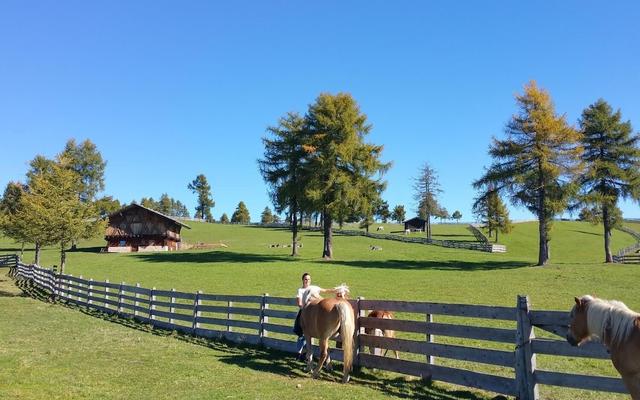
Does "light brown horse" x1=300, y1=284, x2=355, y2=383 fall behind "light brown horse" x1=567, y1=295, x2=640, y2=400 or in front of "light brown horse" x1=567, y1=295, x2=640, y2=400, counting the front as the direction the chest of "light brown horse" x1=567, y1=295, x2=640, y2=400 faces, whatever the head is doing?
in front

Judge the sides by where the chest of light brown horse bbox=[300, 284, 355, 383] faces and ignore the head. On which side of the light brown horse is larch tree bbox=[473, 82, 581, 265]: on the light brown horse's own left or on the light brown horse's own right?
on the light brown horse's own right

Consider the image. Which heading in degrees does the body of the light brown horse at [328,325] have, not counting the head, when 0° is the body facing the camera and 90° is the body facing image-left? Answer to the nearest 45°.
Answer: approximately 135°

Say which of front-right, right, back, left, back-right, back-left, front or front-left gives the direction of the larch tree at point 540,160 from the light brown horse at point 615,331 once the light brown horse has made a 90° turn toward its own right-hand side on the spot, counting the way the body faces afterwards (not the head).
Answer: front

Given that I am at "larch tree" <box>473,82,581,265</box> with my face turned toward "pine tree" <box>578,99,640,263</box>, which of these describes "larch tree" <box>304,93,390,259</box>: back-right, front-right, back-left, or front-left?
back-left

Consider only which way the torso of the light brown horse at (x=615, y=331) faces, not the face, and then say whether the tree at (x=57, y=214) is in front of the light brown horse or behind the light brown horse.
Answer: in front

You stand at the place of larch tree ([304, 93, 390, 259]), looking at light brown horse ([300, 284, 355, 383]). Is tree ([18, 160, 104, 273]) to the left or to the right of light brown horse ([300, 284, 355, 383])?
right

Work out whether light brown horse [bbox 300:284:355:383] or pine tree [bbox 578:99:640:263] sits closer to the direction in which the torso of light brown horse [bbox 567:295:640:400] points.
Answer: the light brown horse

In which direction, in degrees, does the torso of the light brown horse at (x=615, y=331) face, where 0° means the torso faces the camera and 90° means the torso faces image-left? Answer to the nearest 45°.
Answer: approximately 90°

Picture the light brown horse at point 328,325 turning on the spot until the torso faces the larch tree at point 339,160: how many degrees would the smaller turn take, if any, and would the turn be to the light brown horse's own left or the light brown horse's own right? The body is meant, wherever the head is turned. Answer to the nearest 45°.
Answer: approximately 45° to the light brown horse's own right

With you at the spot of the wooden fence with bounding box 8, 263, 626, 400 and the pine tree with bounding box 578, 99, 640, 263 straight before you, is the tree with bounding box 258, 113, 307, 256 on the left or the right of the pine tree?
left

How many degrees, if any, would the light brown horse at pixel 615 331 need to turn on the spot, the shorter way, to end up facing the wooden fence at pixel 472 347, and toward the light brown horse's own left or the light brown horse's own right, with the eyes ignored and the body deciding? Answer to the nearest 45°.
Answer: approximately 45° to the light brown horse's own right

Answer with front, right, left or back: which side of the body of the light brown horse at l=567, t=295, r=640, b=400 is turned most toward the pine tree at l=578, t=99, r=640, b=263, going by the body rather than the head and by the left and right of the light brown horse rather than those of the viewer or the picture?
right

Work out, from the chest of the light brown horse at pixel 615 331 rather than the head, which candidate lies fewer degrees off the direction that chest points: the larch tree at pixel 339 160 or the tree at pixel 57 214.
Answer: the tree

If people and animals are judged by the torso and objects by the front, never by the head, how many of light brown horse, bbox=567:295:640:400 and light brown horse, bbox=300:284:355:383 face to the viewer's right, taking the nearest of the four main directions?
0
